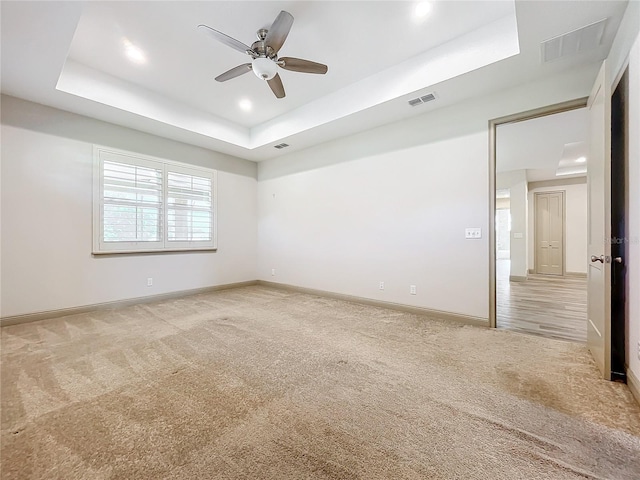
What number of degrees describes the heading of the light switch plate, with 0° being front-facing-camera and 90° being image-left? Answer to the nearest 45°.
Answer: approximately 0°

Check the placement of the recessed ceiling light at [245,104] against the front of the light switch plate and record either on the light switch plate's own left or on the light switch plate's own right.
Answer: on the light switch plate's own right

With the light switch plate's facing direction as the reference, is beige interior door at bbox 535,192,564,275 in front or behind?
behind

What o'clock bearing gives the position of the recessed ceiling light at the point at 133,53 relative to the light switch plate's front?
The recessed ceiling light is roughly at 2 o'clock from the light switch plate.

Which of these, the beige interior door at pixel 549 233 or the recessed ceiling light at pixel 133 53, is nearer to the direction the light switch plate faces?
the recessed ceiling light

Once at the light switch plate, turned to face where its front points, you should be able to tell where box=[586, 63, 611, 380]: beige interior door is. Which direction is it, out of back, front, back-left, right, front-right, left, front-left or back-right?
front-left

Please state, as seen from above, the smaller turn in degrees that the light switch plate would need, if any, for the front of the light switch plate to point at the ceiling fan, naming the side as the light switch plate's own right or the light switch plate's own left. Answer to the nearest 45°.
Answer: approximately 45° to the light switch plate's own right

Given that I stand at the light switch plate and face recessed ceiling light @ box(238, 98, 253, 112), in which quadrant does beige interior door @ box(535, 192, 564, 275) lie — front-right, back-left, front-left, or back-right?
back-right
